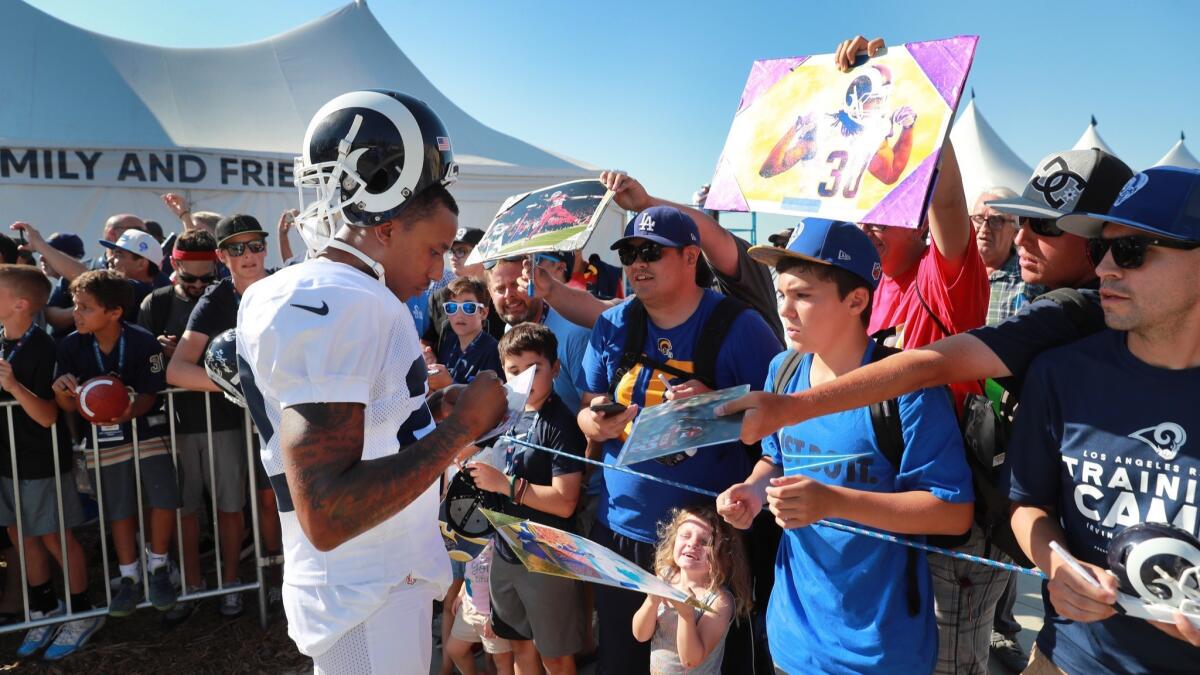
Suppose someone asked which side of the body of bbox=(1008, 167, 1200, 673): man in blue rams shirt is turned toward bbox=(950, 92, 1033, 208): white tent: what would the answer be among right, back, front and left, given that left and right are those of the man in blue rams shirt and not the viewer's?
back

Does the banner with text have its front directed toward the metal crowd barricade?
yes

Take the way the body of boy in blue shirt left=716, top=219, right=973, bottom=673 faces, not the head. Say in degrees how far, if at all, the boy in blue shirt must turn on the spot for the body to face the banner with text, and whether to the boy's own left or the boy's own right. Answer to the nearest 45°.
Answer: approximately 90° to the boy's own right

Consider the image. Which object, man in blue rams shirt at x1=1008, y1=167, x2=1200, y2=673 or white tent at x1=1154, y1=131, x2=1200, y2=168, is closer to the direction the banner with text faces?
the man in blue rams shirt

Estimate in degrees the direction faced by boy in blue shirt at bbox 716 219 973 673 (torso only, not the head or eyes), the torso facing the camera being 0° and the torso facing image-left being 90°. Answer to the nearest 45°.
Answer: approximately 45°

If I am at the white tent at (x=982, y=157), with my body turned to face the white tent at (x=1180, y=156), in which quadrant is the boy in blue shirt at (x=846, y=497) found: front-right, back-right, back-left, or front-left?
back-right

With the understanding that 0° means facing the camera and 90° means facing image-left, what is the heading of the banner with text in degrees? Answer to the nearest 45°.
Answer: approximately 0°

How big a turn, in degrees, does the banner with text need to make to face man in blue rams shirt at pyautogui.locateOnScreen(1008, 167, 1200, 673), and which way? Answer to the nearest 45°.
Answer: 0° — it already faces them

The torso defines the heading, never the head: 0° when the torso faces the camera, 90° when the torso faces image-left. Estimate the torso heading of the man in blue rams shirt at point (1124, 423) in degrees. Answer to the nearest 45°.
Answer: approximately 0°

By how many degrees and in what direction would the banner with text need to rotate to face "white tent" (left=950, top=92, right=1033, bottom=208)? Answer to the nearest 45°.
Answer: approximately 90° to its left

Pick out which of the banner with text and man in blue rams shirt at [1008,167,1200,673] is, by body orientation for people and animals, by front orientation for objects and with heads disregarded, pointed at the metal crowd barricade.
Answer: the banner with text

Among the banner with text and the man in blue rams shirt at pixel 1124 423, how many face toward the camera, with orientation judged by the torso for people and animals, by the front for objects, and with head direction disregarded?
2
